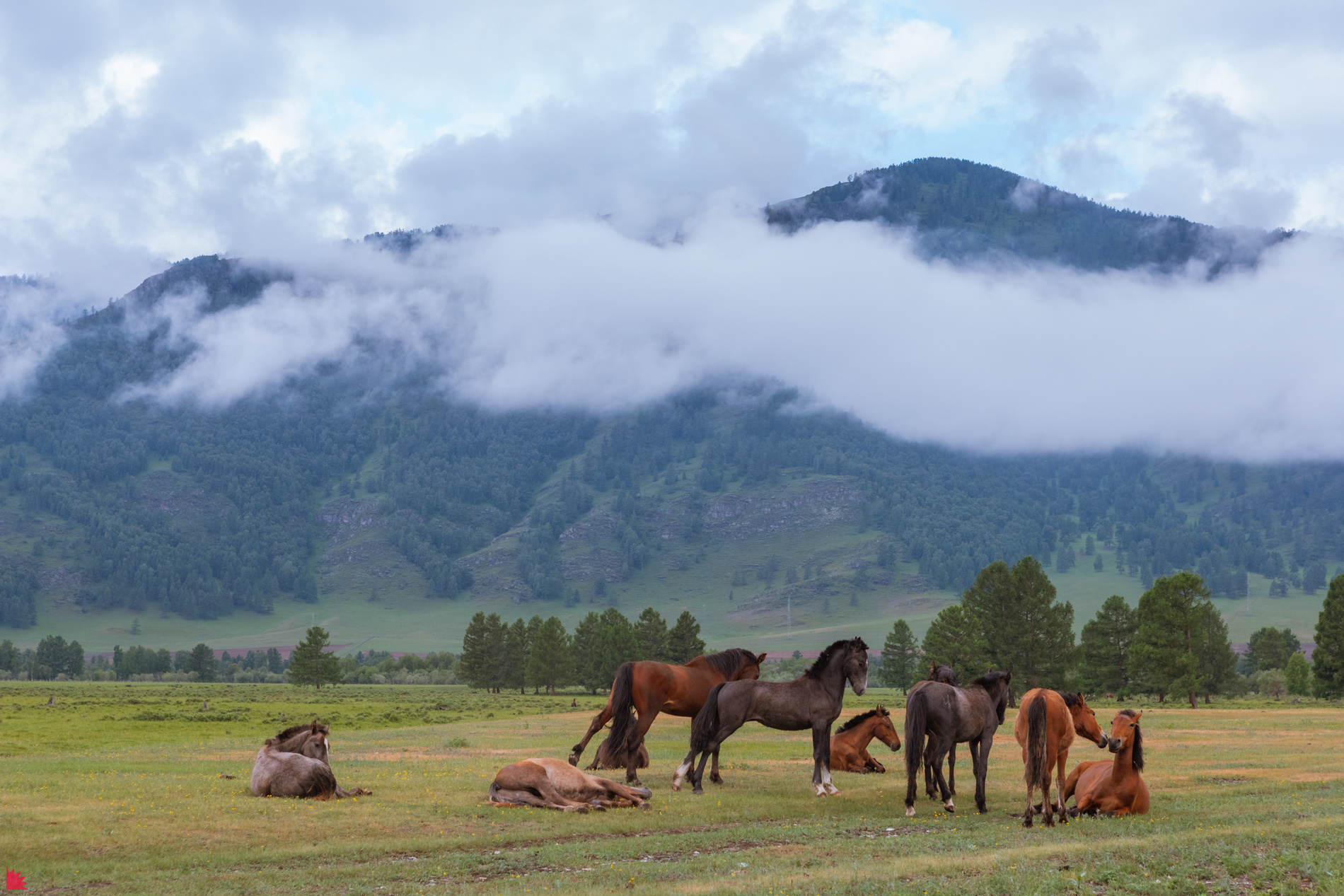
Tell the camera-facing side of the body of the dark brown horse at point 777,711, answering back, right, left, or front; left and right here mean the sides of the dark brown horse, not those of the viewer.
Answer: right

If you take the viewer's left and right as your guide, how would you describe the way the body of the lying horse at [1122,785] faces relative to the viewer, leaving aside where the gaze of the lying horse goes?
facing the viewer and to the right of the viewer

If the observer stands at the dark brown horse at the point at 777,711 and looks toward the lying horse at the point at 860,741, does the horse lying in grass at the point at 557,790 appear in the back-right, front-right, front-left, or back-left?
back-left

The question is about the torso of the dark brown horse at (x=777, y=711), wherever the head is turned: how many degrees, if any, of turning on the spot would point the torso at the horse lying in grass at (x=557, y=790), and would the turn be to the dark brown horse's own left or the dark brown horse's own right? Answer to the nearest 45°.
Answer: approximately 135° to the dark brown horse's own right

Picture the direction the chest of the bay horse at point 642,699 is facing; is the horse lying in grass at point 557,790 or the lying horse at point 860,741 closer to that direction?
the lying horse

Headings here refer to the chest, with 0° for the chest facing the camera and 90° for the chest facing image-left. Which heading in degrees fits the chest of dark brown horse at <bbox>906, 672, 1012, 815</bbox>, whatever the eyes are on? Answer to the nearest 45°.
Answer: approximately 225°

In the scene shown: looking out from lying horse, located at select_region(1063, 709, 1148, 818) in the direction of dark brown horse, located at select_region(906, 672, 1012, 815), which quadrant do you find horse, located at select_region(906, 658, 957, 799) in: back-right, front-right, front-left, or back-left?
front-right

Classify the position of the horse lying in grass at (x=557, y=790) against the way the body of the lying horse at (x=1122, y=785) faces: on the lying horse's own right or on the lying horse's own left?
on the lying horse's own right

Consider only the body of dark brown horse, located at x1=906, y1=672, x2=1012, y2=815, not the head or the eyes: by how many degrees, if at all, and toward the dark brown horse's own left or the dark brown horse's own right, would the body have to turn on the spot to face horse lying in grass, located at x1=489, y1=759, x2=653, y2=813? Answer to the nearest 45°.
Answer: approximately 135° to the dark brown horse's own left

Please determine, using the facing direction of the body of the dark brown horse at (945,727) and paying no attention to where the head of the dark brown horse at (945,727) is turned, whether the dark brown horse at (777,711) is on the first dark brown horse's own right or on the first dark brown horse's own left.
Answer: on the first dark brown horse's own left
